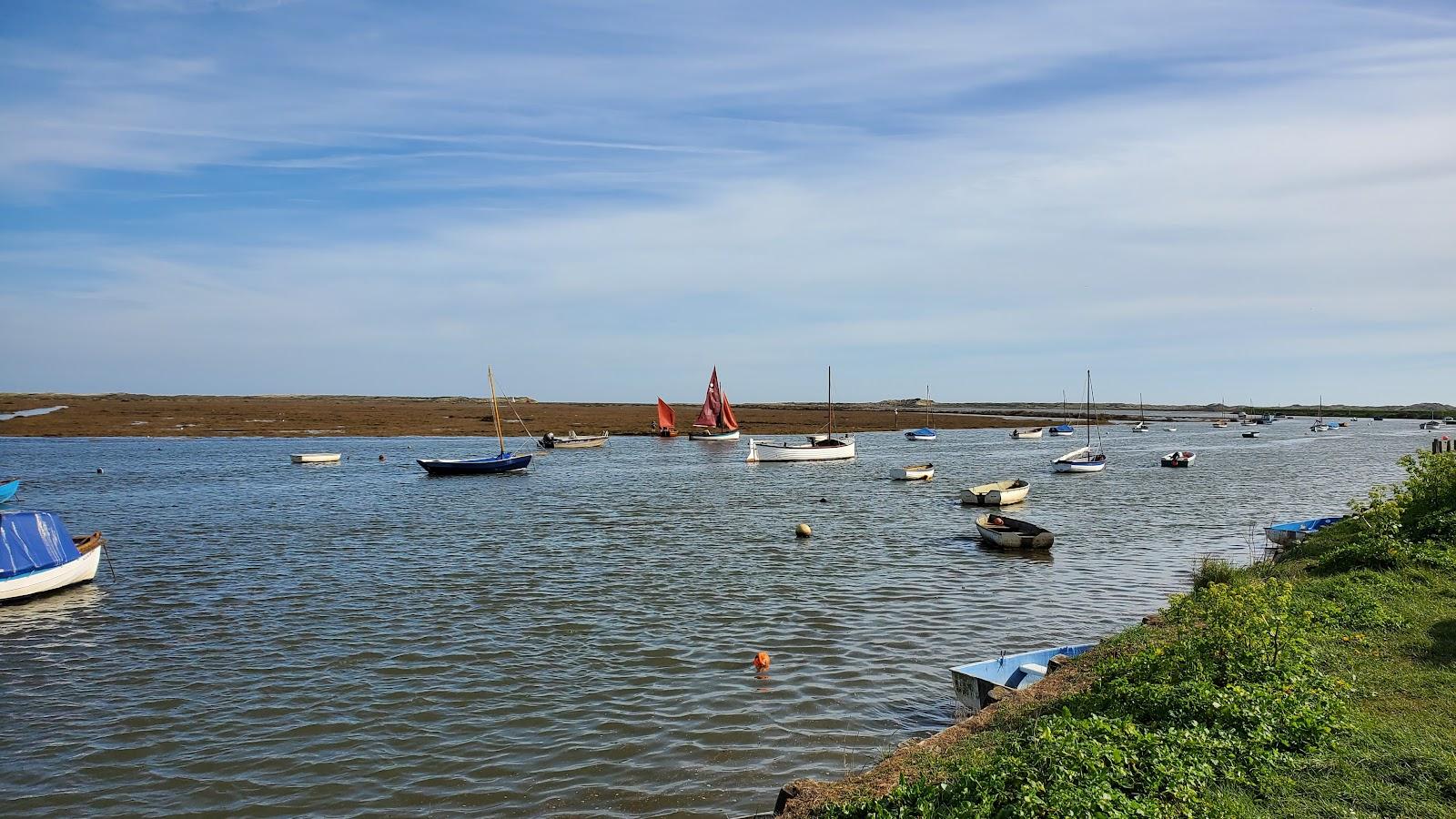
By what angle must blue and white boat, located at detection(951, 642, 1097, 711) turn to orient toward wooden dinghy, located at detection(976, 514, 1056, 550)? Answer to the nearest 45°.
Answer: approximately 45° to its left

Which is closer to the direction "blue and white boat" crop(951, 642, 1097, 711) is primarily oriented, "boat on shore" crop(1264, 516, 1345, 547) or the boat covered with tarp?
the boat on shore

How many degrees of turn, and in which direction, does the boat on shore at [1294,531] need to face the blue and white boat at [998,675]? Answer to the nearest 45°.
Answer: approximately 135° to its right

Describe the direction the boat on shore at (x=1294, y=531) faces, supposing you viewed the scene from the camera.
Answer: facing away from the viewer and to the right of the viewer

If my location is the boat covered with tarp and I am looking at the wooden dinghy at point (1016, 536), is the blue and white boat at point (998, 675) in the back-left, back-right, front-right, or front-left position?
front-right

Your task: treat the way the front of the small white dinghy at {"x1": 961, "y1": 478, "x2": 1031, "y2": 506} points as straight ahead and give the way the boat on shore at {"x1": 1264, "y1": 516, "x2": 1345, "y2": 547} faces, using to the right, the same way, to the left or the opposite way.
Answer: the same way

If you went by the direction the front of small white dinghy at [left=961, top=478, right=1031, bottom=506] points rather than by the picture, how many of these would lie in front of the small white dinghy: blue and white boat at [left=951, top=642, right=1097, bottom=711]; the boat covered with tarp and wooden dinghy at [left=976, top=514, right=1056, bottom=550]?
0

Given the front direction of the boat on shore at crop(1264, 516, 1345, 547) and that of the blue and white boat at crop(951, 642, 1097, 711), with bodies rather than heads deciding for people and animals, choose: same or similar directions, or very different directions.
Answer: same or similar directions

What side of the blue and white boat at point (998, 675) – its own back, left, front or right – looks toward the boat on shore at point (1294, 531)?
front

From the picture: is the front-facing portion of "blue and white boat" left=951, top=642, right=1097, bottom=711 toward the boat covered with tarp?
no

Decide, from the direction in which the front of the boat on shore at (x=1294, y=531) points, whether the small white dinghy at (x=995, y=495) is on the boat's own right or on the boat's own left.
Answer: on the boat's own left

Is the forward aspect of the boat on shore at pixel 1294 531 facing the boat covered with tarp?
no

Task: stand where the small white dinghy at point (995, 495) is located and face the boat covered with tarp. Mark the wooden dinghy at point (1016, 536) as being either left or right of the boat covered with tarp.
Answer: left

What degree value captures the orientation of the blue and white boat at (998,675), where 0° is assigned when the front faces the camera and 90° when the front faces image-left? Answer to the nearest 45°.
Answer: approximately 225°
